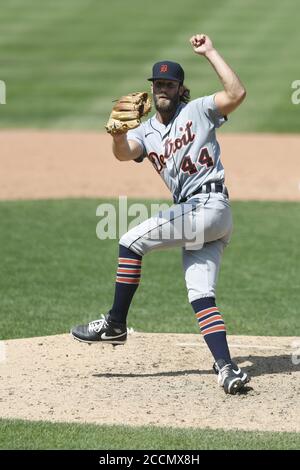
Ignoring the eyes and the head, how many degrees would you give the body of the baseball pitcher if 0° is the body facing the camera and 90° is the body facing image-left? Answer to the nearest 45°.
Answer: approximately 45°
